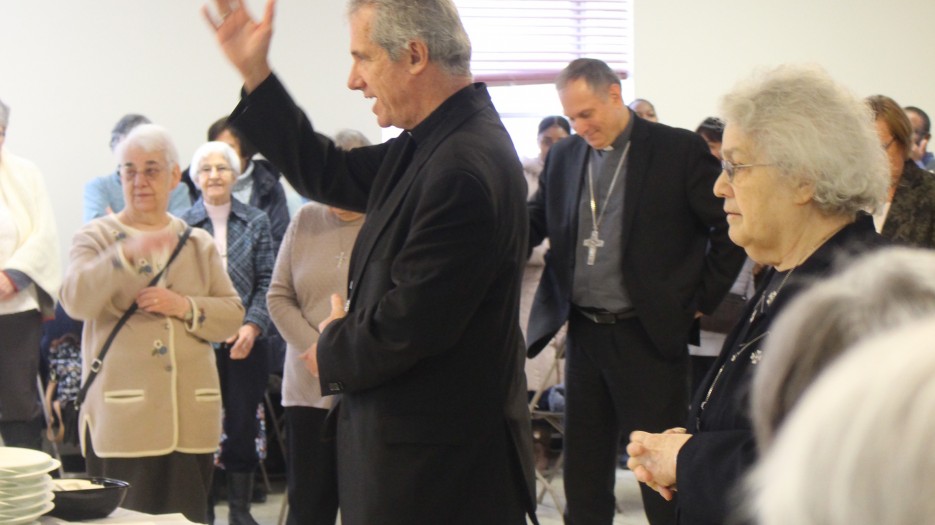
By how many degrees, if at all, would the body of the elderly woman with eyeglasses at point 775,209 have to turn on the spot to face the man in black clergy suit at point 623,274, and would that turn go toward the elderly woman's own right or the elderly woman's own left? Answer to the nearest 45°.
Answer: approximately 90° to the elderly woman's own right

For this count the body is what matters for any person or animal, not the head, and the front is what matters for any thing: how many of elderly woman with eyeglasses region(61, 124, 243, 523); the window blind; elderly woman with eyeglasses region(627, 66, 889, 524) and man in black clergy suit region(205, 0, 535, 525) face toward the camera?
2

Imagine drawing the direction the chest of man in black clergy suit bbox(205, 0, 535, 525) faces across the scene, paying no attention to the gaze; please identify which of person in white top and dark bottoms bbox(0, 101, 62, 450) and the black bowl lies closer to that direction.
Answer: the black bowl

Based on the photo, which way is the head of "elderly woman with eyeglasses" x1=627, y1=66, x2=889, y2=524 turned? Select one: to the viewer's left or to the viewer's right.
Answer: to the viewer's left

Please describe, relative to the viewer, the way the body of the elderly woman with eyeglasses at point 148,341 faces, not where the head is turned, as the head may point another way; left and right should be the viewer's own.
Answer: facing the viewer

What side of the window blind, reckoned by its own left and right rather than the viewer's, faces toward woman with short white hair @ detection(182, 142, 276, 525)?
front

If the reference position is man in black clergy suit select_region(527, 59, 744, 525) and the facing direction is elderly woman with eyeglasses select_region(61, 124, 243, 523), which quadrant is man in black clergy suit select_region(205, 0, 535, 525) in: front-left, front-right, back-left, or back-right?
front-left

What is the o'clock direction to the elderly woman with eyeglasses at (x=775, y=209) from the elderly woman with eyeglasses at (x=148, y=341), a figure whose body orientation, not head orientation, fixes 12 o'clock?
the elderly woman with eyeglasses at (x=775, y=209) is roughly at 11 o'clock from the elderly woman with eyeglasses at (x=148, y=341).

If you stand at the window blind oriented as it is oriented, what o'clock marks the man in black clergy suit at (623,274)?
The man in black clergy suit is roughly at 12 o'clock from the window blind.

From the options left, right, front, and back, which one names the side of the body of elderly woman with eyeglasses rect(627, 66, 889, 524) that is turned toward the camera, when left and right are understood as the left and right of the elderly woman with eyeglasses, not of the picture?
left

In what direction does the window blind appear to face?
toward the camera

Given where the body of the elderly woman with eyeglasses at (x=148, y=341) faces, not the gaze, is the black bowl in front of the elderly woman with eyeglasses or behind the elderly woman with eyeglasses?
in front

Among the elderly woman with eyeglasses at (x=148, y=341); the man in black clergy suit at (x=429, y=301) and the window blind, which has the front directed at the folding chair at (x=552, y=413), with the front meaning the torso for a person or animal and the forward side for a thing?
the window blind
